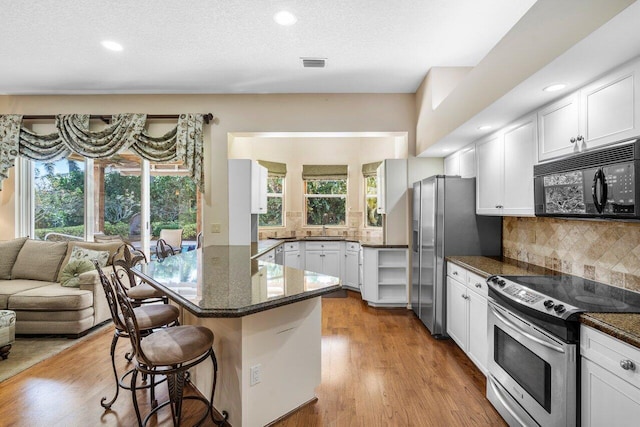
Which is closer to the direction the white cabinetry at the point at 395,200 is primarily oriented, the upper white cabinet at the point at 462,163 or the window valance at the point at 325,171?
the window valance

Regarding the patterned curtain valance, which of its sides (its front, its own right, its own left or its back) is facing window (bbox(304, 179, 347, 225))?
left

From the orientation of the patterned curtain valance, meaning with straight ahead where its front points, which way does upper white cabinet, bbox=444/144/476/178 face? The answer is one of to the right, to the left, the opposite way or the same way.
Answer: to the right

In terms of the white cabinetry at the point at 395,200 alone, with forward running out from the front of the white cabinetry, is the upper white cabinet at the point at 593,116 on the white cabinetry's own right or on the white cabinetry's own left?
on the white cabinetry's own left

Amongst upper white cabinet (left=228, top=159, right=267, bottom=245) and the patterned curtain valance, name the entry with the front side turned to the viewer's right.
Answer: the upper white cabinet

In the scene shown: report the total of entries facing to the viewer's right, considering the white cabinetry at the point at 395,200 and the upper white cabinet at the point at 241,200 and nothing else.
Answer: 1

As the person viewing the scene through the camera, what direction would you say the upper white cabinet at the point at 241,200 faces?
facing to the right of the viewer

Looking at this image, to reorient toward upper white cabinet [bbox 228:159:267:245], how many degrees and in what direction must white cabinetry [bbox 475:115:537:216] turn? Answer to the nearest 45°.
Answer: approximately 45° to its right

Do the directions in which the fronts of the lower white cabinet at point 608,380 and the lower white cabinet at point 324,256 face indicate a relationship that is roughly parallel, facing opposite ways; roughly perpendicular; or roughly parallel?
roughly perpendicular

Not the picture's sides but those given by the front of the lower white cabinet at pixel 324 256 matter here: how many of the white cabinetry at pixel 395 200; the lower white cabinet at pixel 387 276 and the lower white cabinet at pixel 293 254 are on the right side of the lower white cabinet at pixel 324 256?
1
